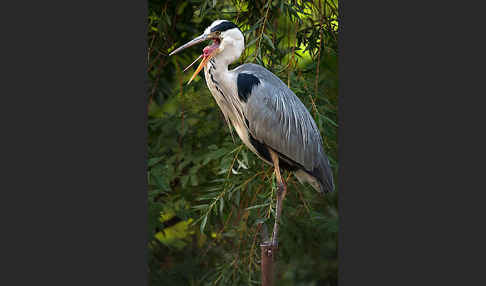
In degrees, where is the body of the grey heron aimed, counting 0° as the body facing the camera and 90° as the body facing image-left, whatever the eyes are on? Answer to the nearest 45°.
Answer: approximately 90°
